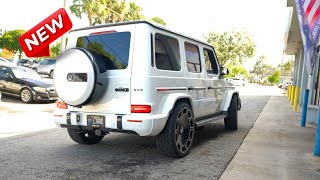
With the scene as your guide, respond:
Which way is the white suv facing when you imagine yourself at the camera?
facing away from the viewer and to the right of the viewer

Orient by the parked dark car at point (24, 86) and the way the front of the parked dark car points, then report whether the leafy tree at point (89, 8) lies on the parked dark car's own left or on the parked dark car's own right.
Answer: on the parked dark car's own left

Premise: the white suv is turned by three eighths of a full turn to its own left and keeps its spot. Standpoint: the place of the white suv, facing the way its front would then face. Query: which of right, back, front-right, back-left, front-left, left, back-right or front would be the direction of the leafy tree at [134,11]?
right

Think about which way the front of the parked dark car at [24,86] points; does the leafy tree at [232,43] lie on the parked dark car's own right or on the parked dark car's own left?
on the parked dark car's own left

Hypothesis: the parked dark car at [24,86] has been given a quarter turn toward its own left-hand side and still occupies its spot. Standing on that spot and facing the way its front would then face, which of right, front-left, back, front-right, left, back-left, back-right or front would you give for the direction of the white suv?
back-right

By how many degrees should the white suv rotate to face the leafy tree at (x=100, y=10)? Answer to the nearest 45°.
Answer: approximately 45° to its left

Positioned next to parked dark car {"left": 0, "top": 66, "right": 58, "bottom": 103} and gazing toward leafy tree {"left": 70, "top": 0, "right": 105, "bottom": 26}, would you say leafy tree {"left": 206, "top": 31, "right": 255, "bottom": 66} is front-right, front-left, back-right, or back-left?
front-right

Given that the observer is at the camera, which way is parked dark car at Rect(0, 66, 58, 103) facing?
facing the viewer and to the right of the viewer

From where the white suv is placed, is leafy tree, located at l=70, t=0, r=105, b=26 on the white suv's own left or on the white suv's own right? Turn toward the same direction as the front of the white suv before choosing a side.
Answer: on the white suv's own left

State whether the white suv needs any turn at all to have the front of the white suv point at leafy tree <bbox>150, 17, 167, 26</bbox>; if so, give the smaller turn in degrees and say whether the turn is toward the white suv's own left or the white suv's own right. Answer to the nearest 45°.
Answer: approximately 45° to the white suv's own left
